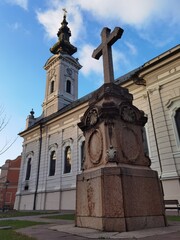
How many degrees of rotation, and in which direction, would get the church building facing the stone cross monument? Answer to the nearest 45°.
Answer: approximately 135° to its left

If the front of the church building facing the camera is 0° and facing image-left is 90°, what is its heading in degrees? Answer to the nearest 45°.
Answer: approximately 135°

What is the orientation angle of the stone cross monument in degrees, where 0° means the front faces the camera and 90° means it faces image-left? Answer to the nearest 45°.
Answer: approximately 45°

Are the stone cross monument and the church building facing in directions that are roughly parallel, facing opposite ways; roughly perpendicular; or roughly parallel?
roughly perpendicular

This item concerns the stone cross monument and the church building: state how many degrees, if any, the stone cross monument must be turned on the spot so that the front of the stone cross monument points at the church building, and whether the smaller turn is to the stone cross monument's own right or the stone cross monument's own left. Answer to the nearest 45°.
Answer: approximately 135° to the stone cross monument's own right

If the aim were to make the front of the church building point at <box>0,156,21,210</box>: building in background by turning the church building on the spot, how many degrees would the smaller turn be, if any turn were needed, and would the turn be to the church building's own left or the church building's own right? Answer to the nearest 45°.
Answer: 0° — it already faces it

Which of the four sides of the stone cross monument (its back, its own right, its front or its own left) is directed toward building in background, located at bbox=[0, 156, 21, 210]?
right
